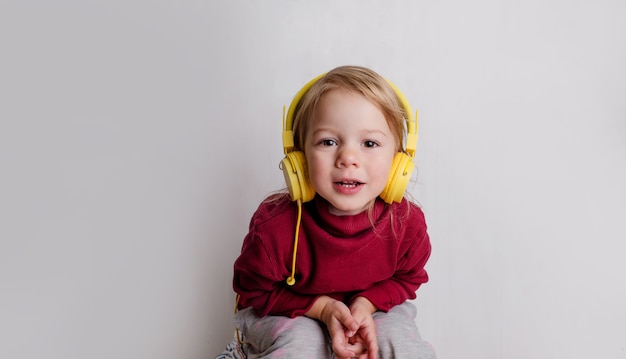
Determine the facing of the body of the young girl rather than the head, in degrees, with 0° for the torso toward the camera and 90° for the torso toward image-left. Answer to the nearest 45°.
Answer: approximately 0°
